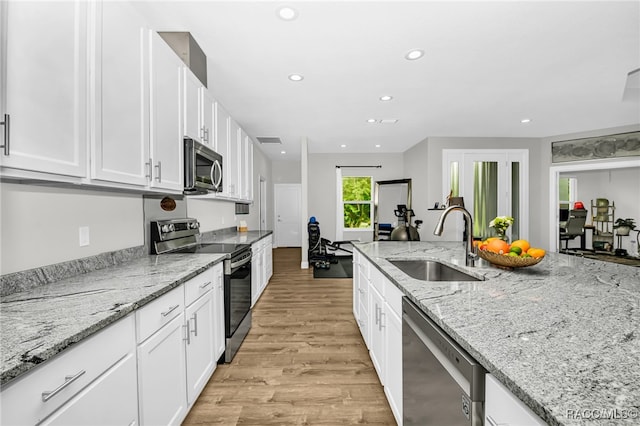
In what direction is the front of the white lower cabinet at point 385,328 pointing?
to the viewer's left

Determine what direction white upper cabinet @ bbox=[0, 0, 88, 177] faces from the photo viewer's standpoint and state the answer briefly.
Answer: facing the viewer and to the right of the viewer

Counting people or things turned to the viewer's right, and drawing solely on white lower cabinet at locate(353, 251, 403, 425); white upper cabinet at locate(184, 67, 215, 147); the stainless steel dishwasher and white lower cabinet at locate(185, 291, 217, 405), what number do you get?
2

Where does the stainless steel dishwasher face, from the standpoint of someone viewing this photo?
facing the viewer and to the left of the viewer

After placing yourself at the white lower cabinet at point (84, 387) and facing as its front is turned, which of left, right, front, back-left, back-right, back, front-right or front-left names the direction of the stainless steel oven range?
left

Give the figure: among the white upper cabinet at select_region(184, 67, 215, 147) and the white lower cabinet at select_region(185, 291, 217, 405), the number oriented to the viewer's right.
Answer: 2

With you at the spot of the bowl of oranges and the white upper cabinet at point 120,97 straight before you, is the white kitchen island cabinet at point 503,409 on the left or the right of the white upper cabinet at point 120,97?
left

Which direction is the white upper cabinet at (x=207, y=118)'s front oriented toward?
to the viewer's right

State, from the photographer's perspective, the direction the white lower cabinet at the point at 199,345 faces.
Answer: facing to the right of the viewer

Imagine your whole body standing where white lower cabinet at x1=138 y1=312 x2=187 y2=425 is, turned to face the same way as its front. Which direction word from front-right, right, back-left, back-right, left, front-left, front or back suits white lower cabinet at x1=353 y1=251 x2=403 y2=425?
front-left

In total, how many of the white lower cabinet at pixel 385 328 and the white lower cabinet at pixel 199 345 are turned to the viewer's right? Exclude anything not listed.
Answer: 1

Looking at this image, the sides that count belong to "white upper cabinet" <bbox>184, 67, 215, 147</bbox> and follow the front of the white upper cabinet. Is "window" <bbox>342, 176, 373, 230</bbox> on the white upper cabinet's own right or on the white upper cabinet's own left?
on the white upper cabinet's own left
